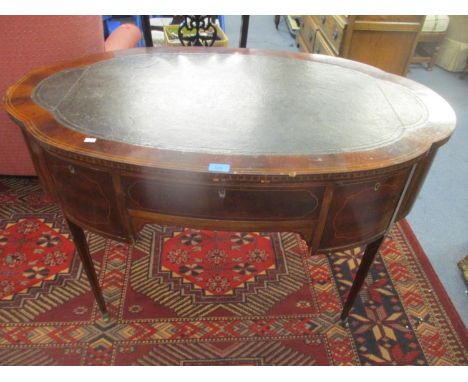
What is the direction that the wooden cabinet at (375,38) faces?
to the viewer's left

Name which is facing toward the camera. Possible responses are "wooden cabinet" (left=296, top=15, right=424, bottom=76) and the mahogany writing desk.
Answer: the mahogany writing desk

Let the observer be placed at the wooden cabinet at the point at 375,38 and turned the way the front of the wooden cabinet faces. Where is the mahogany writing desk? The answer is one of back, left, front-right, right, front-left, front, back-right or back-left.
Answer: left

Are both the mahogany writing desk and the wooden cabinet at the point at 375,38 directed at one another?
no

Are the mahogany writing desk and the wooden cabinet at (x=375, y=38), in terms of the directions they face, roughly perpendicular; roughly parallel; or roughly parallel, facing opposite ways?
roughly perpendicular

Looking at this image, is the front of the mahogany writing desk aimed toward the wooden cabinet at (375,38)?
no

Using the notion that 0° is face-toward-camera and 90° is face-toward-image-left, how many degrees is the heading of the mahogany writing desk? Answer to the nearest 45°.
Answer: approximately 0°
